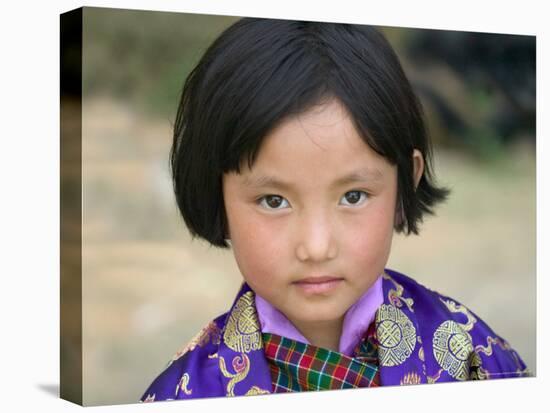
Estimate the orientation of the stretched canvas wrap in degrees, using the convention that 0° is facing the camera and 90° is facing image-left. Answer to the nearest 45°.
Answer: approximately 315°
